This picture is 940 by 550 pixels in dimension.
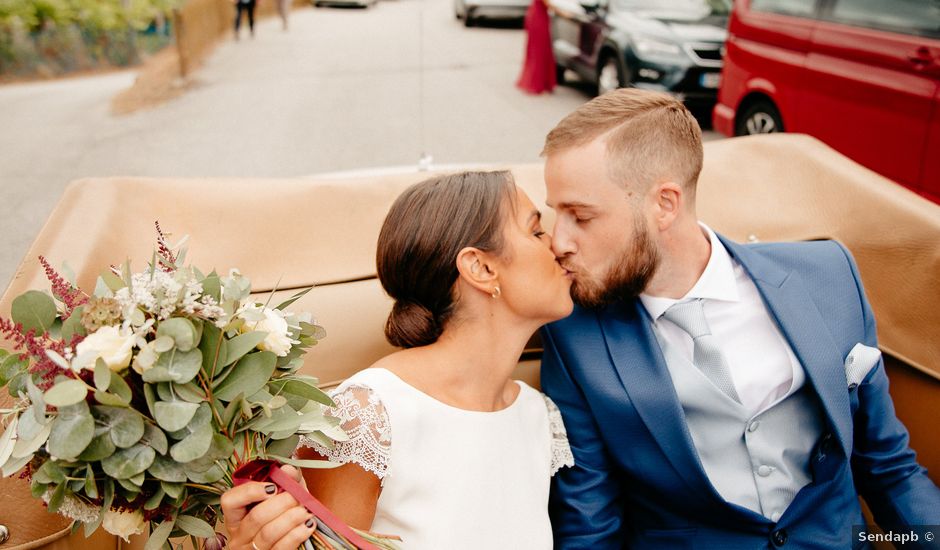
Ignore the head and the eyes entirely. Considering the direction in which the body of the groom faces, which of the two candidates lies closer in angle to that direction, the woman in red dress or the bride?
the bride

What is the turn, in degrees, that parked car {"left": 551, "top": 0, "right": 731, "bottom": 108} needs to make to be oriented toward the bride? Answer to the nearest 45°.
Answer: approximately 45° to its right

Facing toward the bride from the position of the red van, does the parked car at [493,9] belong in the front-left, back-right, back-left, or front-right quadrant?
back-right

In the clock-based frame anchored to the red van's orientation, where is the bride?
The bride is roughly at 2 o'clock from the red van.

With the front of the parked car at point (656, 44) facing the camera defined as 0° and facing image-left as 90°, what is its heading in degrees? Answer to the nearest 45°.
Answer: approximately 315°

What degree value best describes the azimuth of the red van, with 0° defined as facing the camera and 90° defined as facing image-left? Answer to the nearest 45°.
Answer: approximately 315°

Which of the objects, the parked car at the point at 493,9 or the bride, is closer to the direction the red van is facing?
the bride

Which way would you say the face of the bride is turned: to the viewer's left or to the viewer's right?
to the viewer's right

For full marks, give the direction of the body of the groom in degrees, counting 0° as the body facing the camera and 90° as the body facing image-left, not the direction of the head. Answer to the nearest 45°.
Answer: approximately 0°

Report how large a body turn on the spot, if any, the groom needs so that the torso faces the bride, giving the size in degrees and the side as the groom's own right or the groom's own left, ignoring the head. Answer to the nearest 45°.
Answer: approximately 45° to the groom's own right

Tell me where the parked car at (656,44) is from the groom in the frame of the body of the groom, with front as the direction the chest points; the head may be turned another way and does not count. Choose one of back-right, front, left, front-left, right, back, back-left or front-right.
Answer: back

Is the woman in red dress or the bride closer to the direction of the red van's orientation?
the bride

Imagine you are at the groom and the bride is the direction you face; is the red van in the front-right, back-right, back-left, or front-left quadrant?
back-right

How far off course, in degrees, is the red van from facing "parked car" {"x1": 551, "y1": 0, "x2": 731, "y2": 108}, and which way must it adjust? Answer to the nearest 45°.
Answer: approximately 180°

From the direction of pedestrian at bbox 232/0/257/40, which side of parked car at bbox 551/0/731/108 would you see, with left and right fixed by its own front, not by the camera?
back
